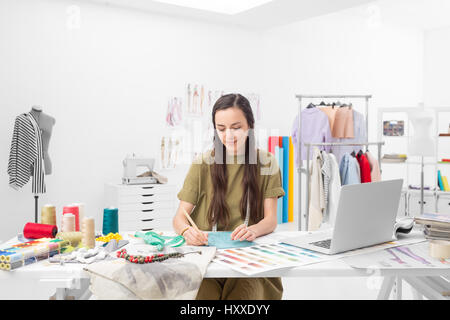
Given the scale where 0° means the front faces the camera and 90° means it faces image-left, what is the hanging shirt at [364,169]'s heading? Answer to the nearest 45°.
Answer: approximately 45°

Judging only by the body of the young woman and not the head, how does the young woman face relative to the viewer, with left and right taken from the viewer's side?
facing the viewer

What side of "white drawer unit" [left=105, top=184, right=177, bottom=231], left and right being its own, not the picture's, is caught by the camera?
front

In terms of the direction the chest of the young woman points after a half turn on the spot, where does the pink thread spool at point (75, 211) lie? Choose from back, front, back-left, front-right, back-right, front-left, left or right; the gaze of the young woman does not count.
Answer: left

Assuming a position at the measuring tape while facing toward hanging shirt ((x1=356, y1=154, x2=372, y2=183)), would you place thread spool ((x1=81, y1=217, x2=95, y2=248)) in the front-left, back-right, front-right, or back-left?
back-left

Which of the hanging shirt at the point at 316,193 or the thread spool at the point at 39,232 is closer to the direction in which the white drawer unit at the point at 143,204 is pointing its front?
the thread spool

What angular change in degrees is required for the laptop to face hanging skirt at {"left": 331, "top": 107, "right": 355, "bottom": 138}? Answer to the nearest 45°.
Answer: approximately 45° to its right
